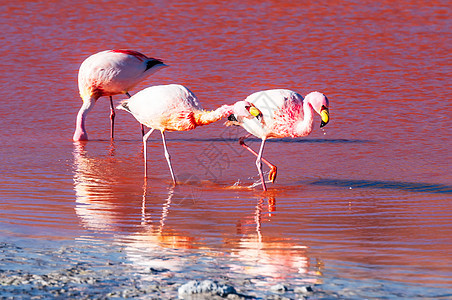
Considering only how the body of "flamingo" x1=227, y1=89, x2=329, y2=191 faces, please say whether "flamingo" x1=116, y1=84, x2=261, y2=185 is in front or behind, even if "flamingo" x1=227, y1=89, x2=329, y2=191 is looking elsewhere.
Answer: behind

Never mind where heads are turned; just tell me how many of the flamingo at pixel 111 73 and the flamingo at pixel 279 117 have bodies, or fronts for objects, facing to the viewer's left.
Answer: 1

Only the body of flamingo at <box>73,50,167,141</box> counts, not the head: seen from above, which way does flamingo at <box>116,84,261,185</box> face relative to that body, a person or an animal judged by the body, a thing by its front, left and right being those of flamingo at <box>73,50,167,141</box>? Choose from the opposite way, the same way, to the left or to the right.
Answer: the opposite way

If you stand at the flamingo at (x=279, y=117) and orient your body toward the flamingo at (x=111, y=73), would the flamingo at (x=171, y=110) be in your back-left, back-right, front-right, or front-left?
front-left

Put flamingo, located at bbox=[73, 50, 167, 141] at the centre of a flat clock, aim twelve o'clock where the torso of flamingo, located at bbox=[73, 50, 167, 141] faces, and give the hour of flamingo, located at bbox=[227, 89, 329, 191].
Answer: flamingo, located at bbox=[227, 89, 329, 191] is roughly at 8 o'clock from flamingo, located at bbox=[73, 50, 167, 141].

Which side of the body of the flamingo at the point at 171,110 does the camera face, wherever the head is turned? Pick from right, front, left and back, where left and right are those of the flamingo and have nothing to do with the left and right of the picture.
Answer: right

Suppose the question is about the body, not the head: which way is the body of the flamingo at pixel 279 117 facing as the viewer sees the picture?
to the viewer's right

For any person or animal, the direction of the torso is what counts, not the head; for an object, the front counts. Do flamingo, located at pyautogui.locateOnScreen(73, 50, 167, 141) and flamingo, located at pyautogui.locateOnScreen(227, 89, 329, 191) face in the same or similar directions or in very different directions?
very different directions

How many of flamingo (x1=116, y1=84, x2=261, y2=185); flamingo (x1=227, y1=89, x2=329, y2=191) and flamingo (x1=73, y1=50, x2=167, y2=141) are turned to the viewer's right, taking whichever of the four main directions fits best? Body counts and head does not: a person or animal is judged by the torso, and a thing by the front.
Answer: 2

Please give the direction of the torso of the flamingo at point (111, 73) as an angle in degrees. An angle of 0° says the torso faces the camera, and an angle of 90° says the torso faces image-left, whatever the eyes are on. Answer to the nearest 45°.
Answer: approximately 90°

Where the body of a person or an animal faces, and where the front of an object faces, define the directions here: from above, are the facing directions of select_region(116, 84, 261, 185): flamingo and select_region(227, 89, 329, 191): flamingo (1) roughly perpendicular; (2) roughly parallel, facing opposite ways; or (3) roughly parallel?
roughly parallel

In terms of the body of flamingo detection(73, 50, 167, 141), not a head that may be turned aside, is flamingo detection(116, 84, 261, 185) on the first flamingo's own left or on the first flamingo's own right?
on the first flamingo's own left

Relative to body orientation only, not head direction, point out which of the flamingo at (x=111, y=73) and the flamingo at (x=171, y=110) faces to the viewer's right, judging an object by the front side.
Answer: the flamingo at (x=171, y=110)

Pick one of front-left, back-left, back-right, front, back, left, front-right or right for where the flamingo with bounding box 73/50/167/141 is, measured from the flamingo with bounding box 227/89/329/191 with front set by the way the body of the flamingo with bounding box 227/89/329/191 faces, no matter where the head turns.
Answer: back-left
